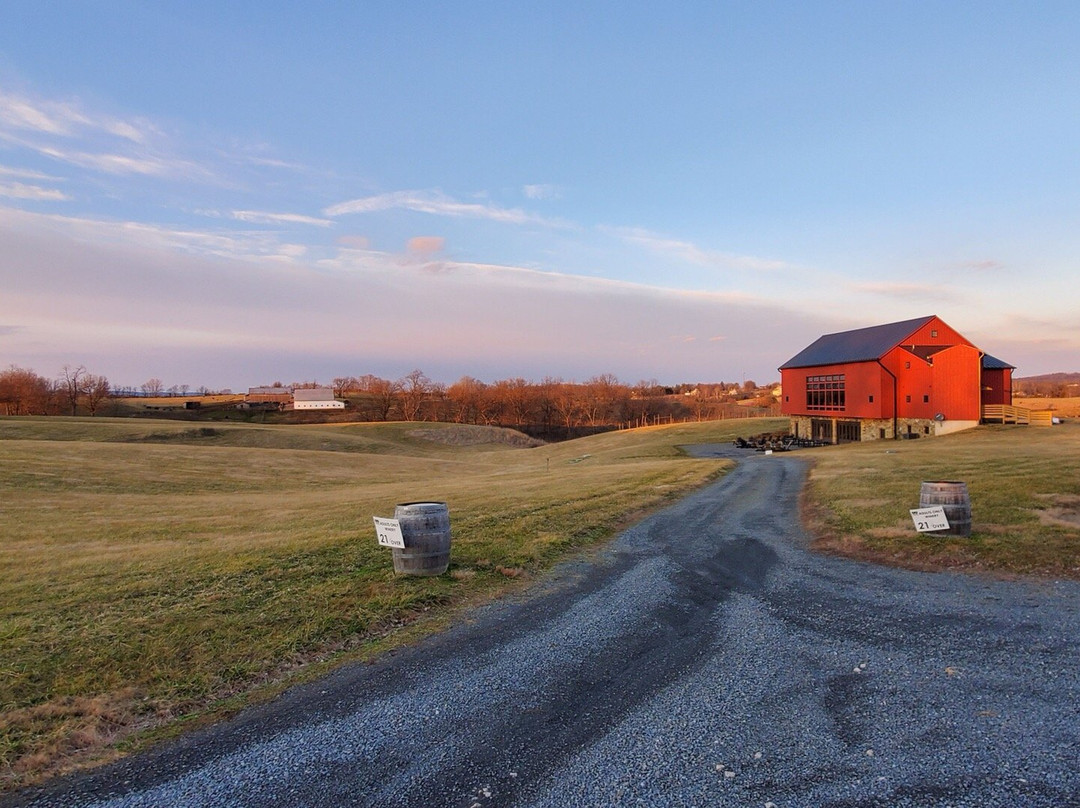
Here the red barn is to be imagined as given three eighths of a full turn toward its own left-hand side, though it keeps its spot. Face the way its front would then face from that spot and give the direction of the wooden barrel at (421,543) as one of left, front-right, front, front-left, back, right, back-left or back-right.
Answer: right

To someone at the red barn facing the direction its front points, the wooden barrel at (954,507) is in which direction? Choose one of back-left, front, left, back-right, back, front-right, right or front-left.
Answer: front-left

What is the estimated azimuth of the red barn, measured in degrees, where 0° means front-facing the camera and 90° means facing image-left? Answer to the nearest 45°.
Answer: approximately 45°
